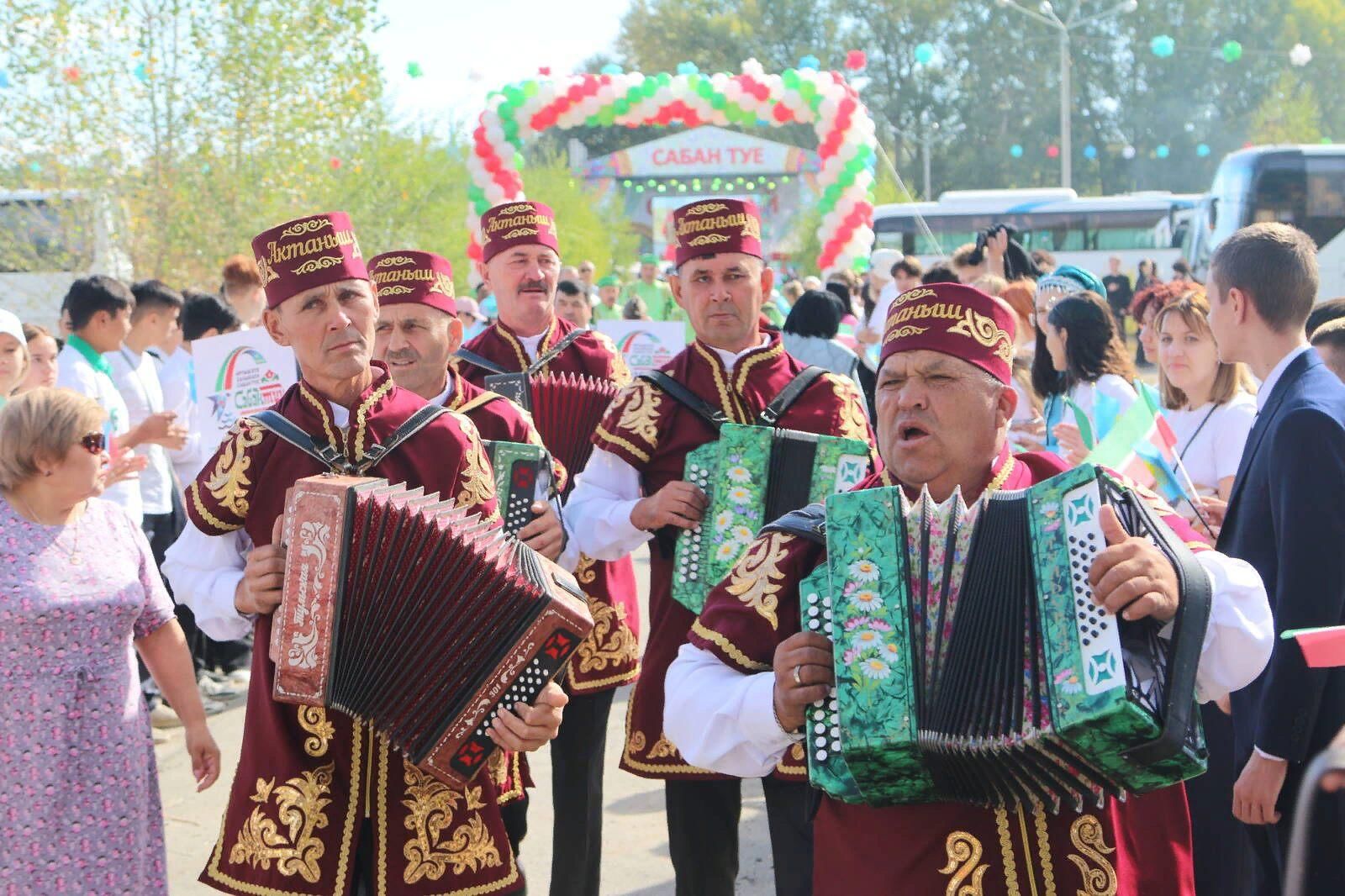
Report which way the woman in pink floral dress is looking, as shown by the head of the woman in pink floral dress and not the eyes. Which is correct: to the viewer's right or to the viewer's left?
to the viewer's right

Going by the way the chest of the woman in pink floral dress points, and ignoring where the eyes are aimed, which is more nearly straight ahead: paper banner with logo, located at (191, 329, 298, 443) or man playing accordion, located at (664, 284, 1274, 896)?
the man playing accordion

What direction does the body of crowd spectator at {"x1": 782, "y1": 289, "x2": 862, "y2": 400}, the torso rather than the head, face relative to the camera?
away from the camera

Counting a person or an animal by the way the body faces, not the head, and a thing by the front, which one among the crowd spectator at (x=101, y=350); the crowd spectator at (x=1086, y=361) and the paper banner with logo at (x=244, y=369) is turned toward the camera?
the paper banner with logo

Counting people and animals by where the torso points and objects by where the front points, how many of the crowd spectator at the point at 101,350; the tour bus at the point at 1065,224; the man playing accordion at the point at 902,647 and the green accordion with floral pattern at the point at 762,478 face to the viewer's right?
1

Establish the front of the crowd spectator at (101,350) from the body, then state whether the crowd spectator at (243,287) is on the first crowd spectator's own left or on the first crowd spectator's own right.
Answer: on the first crowd spectator's own left

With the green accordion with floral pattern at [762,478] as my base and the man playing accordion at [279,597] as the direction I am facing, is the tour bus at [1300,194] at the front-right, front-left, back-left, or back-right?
back-right

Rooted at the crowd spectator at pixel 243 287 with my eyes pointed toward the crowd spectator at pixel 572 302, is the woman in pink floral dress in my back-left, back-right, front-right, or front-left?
back-right

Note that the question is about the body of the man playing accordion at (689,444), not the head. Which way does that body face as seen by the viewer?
toward the camera

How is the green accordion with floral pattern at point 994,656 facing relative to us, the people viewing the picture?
facing the viewer

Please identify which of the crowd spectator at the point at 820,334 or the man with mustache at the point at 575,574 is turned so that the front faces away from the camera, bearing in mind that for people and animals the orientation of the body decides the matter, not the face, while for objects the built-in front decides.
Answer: the crowd spectator

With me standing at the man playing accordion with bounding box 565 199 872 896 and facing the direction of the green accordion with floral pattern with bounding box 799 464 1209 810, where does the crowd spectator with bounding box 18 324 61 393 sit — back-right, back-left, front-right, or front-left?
back-right

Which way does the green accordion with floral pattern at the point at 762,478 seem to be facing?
toward the camera

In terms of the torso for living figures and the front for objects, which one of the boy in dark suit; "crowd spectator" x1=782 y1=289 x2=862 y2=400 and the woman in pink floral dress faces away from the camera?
the crowd spectator

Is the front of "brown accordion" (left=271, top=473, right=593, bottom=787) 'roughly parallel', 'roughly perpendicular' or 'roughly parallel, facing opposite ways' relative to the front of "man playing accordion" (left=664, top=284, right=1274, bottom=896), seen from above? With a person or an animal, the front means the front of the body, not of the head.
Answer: roughly parallel

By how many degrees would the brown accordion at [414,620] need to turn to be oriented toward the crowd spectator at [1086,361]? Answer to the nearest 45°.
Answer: approximately 135° to its left
